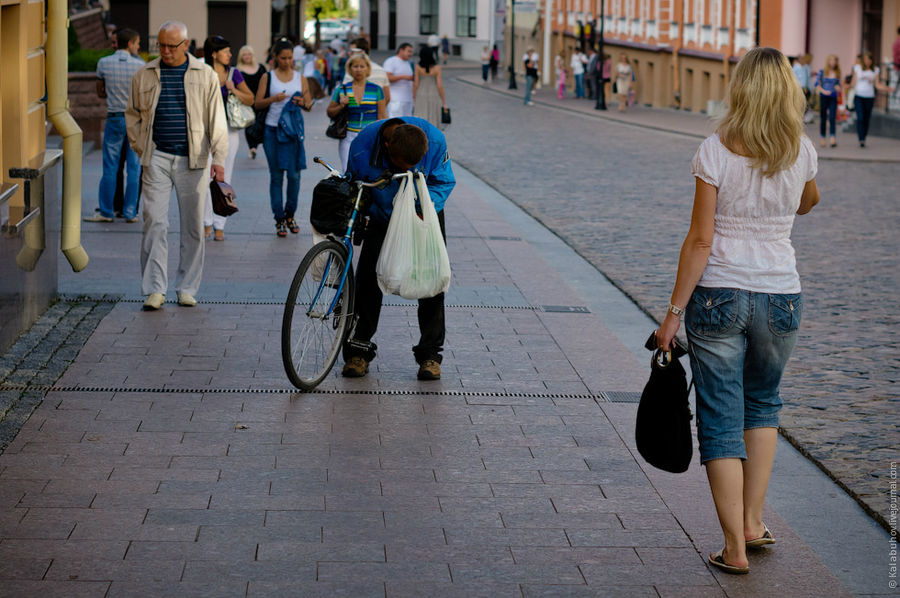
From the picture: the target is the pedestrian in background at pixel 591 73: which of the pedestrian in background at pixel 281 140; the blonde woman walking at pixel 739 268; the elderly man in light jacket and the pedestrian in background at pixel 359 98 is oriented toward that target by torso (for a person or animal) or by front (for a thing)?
the blonde woman walking

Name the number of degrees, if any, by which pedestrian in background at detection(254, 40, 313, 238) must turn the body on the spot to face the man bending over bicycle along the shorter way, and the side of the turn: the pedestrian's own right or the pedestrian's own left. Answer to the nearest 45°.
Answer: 0° — they already face them

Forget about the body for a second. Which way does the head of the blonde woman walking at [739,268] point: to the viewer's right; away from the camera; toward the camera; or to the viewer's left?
away from the camera

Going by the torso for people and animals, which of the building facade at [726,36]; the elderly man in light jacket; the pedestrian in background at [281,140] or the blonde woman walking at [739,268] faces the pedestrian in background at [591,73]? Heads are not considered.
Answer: the blonde woman walking

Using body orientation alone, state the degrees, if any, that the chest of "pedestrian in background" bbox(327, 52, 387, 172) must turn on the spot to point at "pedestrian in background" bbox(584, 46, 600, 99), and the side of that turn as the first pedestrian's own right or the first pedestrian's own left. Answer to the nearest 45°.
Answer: approximately 180°

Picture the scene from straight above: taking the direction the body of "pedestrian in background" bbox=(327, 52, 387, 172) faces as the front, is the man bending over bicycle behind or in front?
in front

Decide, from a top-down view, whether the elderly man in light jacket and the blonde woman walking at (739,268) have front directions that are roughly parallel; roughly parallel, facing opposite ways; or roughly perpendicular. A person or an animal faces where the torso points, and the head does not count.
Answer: roughly parallel, facing opposite ways

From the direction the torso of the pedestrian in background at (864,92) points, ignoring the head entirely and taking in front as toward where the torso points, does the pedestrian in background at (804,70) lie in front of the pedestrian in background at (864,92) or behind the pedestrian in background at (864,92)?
behind

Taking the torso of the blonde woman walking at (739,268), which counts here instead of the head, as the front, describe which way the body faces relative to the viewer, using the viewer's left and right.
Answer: facing away from the viewer

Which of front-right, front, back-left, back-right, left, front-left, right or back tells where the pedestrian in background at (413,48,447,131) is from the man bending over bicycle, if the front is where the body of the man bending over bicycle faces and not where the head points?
back

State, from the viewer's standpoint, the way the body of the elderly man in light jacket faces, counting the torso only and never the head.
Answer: toward the camera

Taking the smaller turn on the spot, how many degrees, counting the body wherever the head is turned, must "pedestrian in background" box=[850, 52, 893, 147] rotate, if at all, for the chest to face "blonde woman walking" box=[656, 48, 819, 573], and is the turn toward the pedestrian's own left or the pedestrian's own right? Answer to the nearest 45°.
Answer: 0° — they already face them

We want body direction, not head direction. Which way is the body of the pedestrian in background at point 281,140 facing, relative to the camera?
toward the camera

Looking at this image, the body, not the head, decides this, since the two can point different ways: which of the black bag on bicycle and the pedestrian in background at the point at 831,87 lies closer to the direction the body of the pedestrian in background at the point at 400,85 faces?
the black bag on bicycle

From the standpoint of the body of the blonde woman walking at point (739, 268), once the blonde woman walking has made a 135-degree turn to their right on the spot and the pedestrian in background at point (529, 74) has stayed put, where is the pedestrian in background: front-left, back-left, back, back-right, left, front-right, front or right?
back-left
